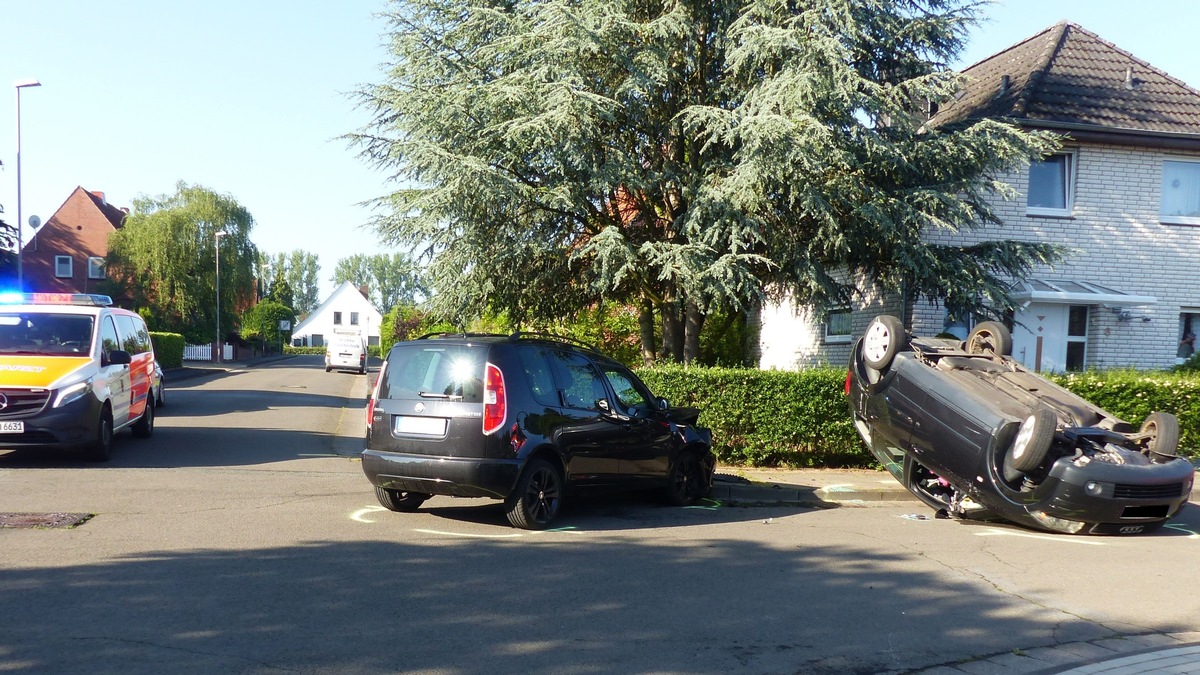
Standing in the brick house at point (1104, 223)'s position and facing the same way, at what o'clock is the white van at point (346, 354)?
The white van is roughly at 4 o'clock from the brick house.

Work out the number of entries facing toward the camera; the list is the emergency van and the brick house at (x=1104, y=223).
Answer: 2

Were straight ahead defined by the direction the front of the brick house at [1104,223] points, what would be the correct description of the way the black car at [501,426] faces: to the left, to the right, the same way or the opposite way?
the opposite way

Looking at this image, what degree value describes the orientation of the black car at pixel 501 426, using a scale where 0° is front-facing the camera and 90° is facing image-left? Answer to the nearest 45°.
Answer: approximately 225°

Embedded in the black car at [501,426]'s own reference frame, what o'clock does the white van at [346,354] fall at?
The white van is roughly at 10 o'clock from the black car.

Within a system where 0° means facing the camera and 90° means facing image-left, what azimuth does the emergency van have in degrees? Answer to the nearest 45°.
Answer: approximately 0°

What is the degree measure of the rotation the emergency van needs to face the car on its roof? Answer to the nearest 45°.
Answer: approximately 45° to its left

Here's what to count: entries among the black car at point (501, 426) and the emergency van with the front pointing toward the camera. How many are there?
1

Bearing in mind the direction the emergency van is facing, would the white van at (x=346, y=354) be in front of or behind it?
behind

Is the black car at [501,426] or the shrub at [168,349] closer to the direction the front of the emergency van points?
the black car

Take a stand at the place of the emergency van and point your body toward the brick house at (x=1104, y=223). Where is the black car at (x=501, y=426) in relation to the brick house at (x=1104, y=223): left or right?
right

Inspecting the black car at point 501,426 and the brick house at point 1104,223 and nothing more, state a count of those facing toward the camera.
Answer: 1

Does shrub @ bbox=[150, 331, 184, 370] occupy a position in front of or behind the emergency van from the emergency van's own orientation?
behind

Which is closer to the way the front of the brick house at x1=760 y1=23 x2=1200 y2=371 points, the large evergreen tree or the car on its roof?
the car on its roof
